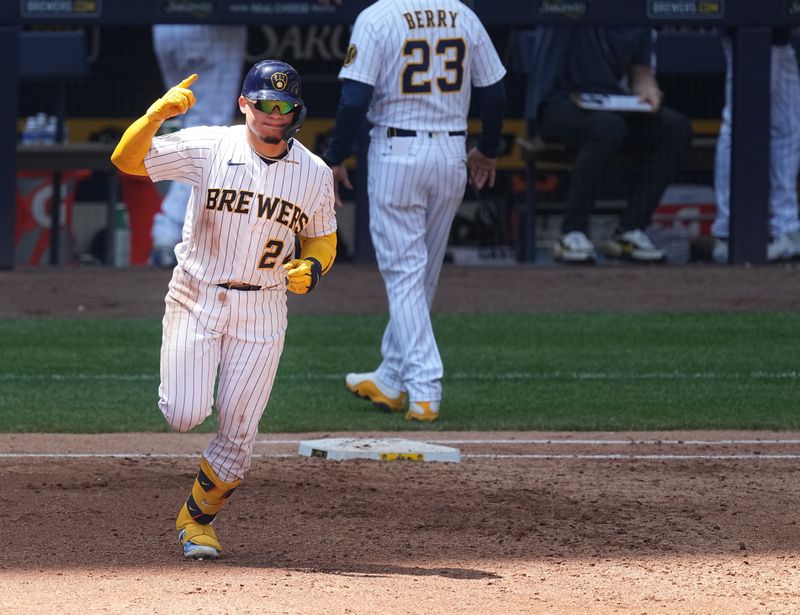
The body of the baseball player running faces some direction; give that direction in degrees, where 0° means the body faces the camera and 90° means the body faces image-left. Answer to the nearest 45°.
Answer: approximately 0°

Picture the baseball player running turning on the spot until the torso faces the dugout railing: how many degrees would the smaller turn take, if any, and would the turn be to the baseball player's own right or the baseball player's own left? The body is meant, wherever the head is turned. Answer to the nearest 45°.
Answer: approximately 180°
